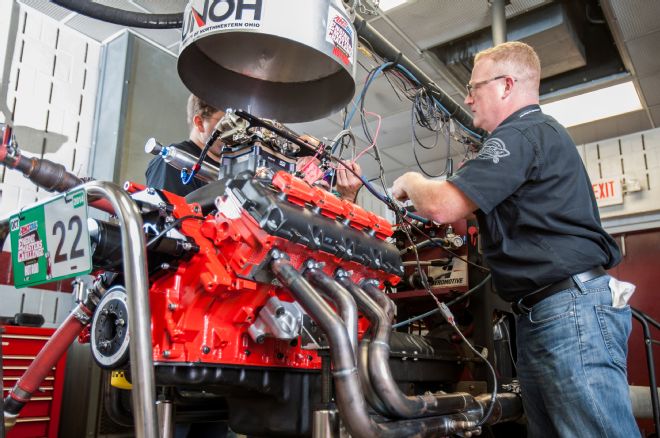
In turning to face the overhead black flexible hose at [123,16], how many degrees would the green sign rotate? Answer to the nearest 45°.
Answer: approximately 135° to its right

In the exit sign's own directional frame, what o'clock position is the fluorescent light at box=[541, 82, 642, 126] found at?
The fluorescent light is roughly at 12 o'clock from the exit sign.

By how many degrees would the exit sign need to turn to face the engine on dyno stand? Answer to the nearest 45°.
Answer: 0° — it already faces it

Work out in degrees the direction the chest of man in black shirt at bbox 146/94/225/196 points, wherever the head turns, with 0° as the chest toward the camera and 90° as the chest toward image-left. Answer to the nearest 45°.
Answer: approximately 270°

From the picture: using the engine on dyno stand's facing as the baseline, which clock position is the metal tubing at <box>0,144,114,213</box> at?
The metal tubing is roughly at 1 o'clock from the engine on dyno stand.

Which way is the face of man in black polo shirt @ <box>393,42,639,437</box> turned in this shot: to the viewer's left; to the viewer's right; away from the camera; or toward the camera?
to the viewer's left

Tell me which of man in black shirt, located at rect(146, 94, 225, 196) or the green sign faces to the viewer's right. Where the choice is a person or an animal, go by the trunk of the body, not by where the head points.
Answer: the man in black shirt

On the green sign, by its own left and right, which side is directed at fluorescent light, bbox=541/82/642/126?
back

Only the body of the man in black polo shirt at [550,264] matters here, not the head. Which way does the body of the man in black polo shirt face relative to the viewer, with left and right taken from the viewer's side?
facing to the left of the viewer

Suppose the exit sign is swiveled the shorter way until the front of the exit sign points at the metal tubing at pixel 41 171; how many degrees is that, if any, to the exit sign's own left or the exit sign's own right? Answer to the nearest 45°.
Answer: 0° — it already faces it
